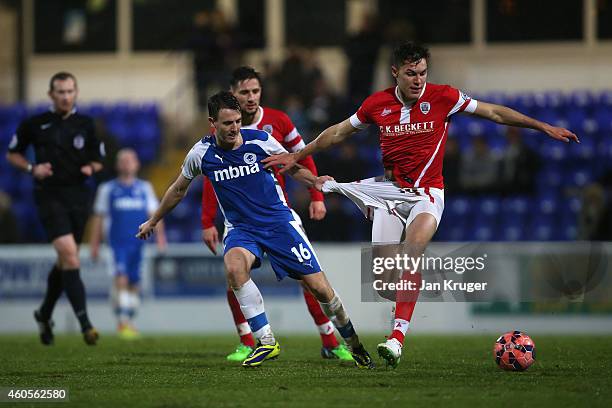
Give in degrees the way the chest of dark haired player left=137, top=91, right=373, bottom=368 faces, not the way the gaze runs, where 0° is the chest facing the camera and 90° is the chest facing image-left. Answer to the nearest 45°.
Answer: approximately 0°

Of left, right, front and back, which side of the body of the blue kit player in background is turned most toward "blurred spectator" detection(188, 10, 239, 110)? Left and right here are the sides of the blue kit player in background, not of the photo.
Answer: back

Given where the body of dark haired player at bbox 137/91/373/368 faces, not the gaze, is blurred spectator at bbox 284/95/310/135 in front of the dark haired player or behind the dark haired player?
behind

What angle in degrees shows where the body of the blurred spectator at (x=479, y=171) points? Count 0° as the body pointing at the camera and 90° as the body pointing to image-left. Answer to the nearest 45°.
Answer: approximately 0°

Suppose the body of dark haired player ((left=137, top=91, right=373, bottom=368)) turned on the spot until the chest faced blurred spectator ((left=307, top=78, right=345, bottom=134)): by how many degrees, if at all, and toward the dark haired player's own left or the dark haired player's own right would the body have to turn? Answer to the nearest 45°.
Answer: approximately 180°
